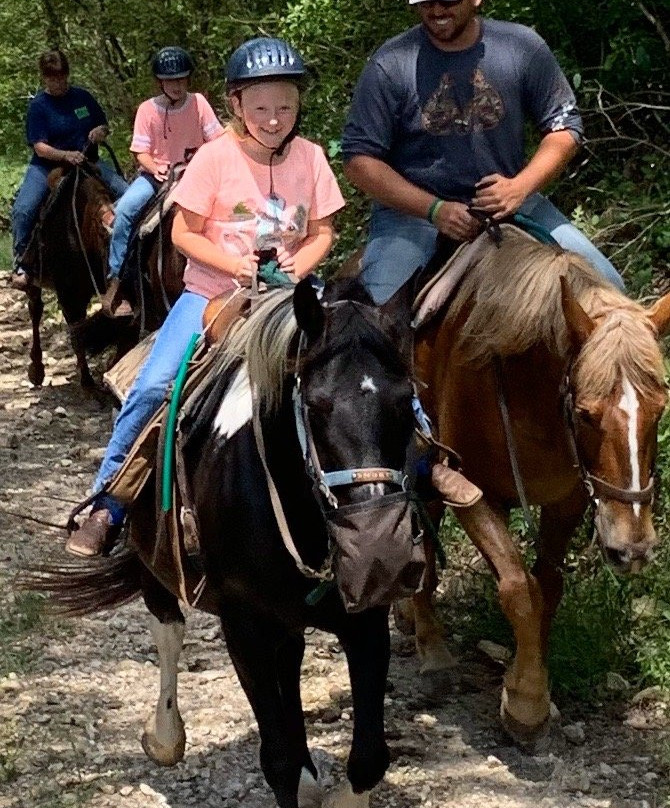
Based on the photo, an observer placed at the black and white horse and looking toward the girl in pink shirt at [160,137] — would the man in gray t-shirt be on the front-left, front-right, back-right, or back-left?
front-right

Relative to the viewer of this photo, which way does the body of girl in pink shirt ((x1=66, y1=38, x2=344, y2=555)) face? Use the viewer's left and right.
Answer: facing the viewer

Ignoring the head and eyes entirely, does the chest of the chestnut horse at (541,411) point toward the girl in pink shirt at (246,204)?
no

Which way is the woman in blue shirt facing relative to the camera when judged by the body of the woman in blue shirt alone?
toward the camera

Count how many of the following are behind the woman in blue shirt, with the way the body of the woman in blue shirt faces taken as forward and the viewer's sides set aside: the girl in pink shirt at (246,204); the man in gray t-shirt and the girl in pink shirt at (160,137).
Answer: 0

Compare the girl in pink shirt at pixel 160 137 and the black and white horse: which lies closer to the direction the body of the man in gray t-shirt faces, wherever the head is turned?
the black and white horse

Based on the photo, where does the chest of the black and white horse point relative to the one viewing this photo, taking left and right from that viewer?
facing the viewer and to the right of the viewer

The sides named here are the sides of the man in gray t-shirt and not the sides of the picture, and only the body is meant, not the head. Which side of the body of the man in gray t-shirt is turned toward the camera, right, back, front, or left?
front

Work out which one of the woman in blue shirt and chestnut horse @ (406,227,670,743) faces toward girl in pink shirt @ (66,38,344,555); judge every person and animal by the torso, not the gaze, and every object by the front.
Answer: the woman in blue shirt

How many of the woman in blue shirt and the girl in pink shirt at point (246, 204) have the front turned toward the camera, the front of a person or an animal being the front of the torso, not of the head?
2

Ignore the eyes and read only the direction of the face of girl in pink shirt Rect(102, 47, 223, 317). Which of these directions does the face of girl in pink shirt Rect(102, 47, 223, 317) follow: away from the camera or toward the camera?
toward the camera

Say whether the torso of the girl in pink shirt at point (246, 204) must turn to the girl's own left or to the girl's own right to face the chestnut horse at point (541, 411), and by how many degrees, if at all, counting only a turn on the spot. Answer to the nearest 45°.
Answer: approximately 90° to the girl's own left

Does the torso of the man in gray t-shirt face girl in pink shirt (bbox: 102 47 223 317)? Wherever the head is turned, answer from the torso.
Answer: no

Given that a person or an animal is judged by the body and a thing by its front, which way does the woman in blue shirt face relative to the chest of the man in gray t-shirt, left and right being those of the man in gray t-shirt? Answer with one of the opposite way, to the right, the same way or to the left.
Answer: the same way

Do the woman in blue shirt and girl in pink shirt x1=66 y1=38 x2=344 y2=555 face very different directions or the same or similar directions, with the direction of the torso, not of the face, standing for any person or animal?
same or similar directions
